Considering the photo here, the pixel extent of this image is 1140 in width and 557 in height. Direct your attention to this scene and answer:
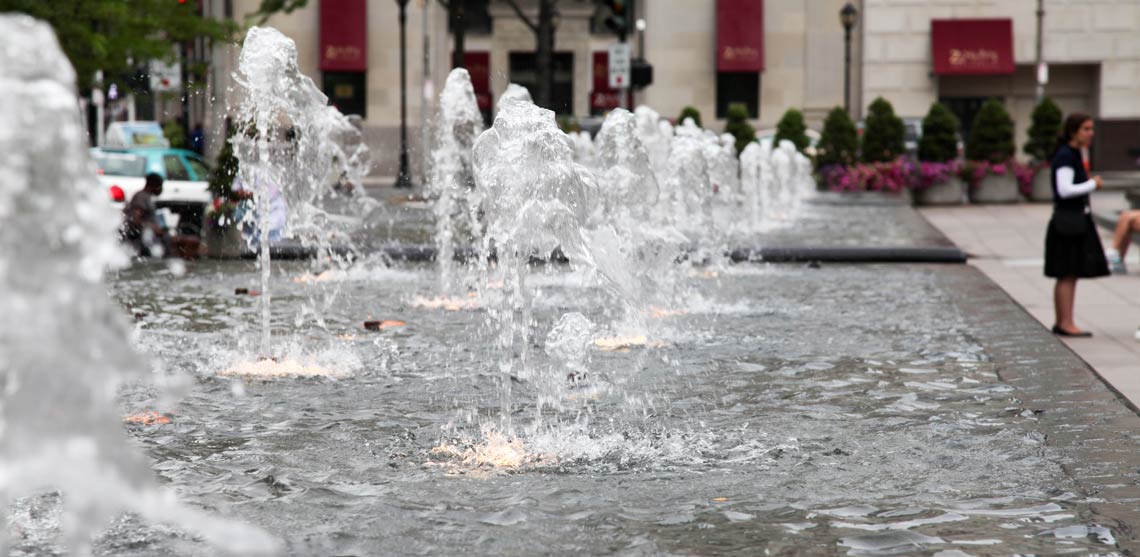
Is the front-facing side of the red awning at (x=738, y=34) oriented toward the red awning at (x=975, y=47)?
no

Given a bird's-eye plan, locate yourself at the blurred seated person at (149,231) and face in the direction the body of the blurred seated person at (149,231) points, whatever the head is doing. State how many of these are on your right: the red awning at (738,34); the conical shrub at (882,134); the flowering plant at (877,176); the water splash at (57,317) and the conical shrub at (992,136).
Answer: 1

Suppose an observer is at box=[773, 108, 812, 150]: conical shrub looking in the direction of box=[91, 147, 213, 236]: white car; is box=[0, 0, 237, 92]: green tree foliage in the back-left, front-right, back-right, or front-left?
front-right

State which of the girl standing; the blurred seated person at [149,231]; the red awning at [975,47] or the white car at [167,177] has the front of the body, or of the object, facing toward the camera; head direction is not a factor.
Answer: the red awning

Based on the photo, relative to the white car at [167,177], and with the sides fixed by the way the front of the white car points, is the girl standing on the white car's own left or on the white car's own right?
on the white car's own right

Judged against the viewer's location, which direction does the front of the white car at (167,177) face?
facing away from the viewer and to the right of the viewer

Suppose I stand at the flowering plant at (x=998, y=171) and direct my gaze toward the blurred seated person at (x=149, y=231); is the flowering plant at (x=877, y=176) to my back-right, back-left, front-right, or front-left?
front-right

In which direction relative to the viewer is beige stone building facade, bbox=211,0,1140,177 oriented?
toward the camera

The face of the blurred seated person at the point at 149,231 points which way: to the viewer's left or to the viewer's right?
to the viewer's right

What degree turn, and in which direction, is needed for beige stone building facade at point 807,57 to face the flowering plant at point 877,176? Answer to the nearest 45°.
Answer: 0° — it already faces it

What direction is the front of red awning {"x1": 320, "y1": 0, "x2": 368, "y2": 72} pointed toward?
toward the camera

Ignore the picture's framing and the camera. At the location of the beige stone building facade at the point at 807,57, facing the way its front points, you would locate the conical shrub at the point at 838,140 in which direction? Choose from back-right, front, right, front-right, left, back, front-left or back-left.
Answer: front

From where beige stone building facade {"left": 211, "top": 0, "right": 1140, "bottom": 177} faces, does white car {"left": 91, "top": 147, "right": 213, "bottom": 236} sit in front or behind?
in front

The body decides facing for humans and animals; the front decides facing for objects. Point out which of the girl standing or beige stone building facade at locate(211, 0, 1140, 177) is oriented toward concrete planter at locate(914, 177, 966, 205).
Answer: the beige stone building facade

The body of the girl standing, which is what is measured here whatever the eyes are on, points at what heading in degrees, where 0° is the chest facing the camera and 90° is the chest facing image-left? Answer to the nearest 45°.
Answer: approximately 270°

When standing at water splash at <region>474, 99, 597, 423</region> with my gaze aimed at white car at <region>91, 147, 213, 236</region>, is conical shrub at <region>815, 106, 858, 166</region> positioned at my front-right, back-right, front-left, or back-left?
front-right

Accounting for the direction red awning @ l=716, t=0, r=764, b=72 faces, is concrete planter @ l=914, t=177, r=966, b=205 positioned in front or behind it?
in front

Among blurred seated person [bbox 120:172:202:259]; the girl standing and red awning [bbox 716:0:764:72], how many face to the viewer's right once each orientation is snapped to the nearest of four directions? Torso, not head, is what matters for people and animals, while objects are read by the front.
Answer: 2

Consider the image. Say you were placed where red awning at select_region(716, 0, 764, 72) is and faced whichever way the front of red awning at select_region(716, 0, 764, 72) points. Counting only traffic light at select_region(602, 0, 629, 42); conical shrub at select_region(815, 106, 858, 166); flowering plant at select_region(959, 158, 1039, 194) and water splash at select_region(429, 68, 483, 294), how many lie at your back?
0

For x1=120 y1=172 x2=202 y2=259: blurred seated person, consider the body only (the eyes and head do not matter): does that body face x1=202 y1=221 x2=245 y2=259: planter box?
yes

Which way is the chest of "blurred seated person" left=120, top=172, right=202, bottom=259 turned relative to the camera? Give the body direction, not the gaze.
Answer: to the viewer's right

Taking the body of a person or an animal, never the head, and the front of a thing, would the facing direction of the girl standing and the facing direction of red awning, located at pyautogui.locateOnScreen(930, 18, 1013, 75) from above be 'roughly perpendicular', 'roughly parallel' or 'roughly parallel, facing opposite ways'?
roughly perpendicular
